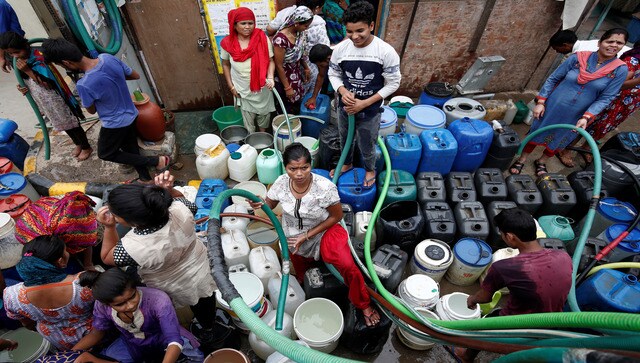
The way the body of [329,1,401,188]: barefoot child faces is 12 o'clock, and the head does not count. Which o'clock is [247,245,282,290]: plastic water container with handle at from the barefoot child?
The plastic water container with handle is roughly at 1 o'clock from the barefoot child.

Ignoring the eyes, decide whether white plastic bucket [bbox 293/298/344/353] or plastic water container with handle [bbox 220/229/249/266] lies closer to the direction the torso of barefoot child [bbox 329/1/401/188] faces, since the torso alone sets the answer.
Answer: the white plastic bucket

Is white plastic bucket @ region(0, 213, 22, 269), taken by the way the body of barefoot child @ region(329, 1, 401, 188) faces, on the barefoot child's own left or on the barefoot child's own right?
on the barefoot child's own right

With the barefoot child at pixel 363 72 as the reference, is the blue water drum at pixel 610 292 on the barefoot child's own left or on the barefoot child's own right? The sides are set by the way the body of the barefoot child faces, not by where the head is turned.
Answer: on the barefoot child's own left

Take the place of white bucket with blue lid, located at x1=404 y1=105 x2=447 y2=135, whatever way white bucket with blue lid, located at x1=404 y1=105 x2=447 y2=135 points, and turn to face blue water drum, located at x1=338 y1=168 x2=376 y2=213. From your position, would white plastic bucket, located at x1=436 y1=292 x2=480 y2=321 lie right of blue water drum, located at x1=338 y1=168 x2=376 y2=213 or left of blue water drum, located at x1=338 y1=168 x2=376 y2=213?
left

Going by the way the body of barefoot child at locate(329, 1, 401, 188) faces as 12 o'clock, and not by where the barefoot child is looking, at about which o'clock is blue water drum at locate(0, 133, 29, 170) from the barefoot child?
The blue water drum is roughly at 3 o'clock from the barefoot child.

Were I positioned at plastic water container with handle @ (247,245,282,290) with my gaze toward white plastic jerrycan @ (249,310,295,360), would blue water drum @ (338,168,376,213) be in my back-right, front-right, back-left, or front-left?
back-left

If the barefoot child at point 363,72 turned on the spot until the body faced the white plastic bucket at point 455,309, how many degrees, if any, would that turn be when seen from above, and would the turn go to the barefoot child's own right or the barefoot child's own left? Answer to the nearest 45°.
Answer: approximately 45° to the barefoot child's own left

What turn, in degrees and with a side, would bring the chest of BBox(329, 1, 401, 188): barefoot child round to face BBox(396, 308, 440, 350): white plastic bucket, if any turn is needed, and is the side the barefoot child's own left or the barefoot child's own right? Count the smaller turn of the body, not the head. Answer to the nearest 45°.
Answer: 0° — they already face it

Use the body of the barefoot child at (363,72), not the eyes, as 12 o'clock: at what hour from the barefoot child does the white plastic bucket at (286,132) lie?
The white plastic bucket is roughly at 4 o'clock from the barefoot child.

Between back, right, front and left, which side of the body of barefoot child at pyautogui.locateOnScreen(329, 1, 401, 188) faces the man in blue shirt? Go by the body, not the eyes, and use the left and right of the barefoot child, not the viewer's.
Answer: right

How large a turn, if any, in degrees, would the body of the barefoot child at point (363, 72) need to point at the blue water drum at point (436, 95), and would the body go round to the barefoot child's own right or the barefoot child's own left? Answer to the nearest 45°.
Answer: approximately 135° to the barefoot child's own left

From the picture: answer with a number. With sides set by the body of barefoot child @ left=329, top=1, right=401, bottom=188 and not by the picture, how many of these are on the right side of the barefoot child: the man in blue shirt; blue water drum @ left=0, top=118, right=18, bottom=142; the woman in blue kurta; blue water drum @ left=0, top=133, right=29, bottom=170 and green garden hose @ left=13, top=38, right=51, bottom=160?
4

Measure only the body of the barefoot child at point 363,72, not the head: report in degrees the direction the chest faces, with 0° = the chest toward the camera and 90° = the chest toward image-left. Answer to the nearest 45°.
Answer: approximately 0°
